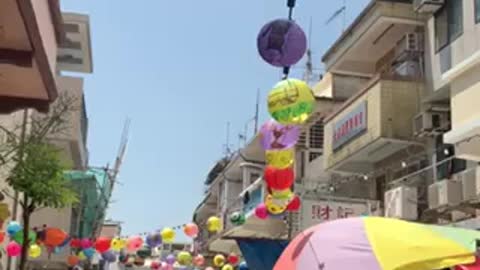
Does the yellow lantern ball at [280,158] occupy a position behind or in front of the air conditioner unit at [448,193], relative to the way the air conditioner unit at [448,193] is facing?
in front

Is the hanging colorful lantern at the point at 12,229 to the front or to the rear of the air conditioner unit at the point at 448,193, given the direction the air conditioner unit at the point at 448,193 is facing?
to the front

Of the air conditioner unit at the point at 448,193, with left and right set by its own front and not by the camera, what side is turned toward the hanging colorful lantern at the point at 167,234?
right

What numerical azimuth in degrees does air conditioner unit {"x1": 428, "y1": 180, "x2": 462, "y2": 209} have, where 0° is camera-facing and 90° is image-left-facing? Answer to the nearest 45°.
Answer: approximately 45°

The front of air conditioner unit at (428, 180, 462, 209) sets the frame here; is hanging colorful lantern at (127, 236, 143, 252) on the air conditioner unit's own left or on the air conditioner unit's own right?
on the air conditioner unit's own right

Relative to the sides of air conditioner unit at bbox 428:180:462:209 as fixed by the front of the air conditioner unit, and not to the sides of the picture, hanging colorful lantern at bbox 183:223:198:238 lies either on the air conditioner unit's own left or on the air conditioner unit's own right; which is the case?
on the air conditioner unit's own right

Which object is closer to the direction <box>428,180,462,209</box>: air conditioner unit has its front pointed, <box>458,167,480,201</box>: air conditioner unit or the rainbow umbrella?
the rainbow umbrella

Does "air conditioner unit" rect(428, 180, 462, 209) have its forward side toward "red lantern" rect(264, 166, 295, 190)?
yes

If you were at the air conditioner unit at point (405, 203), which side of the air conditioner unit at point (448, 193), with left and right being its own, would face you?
right
